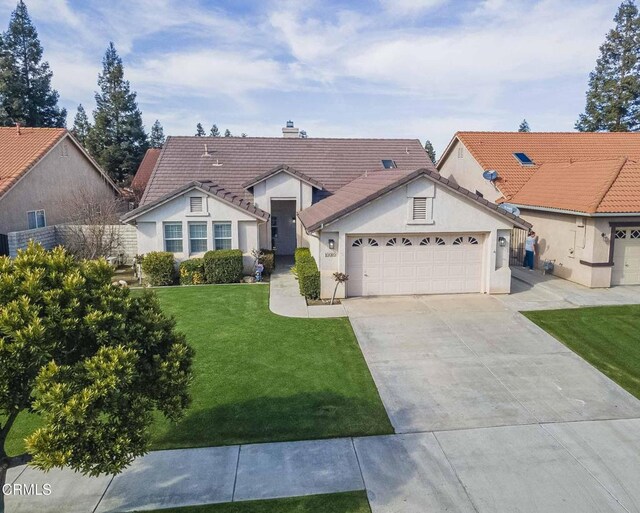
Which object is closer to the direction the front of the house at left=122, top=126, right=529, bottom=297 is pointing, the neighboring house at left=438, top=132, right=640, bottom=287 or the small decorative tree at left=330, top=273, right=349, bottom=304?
the small decorative tree

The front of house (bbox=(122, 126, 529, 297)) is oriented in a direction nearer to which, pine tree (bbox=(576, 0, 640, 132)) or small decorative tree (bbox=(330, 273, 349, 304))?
the small decorative tree

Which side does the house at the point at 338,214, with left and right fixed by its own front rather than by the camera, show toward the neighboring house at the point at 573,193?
left

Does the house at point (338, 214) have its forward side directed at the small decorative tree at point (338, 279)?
yes

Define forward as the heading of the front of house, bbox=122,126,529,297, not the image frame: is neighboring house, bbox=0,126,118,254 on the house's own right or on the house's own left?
on the house's own right

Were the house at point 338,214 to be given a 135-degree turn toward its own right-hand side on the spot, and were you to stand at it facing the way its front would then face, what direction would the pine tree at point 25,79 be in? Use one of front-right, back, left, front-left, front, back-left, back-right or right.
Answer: front

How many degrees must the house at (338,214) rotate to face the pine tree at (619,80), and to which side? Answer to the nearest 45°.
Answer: approximately 135° to its left

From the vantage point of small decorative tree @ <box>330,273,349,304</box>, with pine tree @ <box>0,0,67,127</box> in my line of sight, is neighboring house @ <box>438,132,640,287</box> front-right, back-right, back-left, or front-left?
back-right

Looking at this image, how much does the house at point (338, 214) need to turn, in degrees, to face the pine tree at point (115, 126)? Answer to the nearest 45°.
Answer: approximately 135° to its right

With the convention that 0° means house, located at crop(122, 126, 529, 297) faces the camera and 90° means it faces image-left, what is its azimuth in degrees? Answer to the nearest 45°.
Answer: approximately 0°
